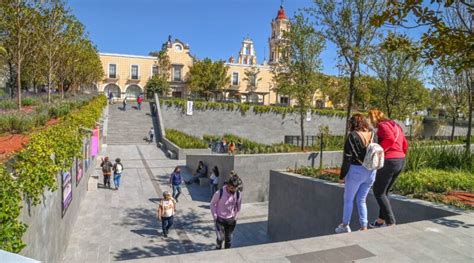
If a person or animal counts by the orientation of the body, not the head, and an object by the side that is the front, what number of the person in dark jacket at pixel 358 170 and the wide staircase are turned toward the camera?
1

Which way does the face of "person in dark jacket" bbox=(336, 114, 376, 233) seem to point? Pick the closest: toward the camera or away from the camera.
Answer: away from the camera

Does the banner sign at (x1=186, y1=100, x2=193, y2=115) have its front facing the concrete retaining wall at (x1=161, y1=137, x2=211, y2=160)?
yes

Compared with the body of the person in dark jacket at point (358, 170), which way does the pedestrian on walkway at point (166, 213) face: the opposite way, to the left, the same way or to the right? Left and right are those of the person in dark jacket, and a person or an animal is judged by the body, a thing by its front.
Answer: the opposite way

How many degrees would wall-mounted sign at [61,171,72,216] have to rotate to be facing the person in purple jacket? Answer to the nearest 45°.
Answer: approximately 45° to its right

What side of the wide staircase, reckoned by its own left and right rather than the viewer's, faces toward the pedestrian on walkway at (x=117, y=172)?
front

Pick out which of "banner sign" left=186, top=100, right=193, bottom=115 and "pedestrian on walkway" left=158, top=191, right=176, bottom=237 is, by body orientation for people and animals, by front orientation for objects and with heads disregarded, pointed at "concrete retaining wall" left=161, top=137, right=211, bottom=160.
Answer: the banner sign

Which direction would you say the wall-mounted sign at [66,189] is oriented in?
to the viewer's right

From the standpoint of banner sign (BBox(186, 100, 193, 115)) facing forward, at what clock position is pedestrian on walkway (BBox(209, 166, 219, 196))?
The pedestrian on walkway is roughly at 12 o'clock from the banner sign.

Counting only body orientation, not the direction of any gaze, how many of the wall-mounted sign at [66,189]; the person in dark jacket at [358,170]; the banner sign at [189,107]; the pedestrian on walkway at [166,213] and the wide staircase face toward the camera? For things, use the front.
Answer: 3

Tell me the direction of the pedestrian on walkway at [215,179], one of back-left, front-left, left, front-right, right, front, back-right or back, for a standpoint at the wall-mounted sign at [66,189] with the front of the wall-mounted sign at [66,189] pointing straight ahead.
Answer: front-left

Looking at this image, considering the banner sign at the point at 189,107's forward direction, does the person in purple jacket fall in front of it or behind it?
in front

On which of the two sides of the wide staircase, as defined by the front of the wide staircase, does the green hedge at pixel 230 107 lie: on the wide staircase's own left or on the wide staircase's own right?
on the wide staircase's own left

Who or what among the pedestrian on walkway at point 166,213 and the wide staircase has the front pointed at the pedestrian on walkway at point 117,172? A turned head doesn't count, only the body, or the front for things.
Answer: the wide staircase

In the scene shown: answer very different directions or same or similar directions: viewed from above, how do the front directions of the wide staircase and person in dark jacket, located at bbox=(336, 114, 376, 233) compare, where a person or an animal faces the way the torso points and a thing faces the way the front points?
very different directions
